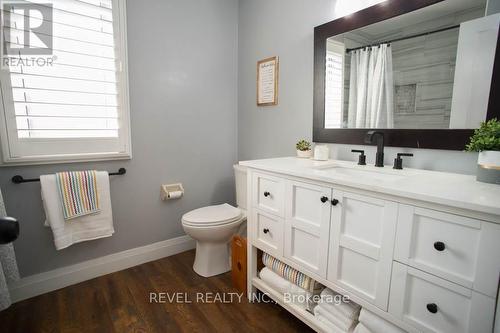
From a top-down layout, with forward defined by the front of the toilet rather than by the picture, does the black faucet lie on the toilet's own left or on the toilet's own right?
on the toilet's own left

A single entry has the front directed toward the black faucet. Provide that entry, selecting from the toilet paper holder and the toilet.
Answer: the toilet paper holder

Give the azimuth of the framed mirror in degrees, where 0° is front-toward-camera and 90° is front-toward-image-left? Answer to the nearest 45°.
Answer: approximately 45°

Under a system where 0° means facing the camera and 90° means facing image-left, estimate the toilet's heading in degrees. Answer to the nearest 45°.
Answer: approximately 45°

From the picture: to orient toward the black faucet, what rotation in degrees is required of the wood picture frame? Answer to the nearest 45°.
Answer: approximately 90° to its left

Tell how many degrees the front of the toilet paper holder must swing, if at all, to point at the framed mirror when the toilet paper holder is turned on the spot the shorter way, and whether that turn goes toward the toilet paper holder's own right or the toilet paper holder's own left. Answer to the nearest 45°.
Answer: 0° — it already faces it

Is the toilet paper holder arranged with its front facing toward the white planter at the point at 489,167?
yes
